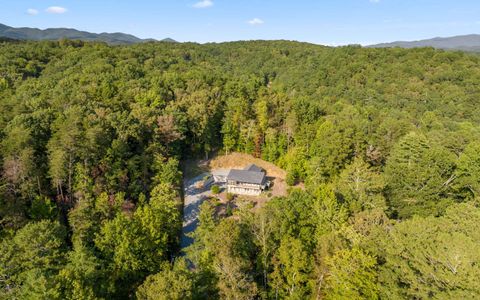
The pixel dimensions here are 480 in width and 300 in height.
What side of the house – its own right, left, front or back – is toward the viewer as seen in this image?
front
